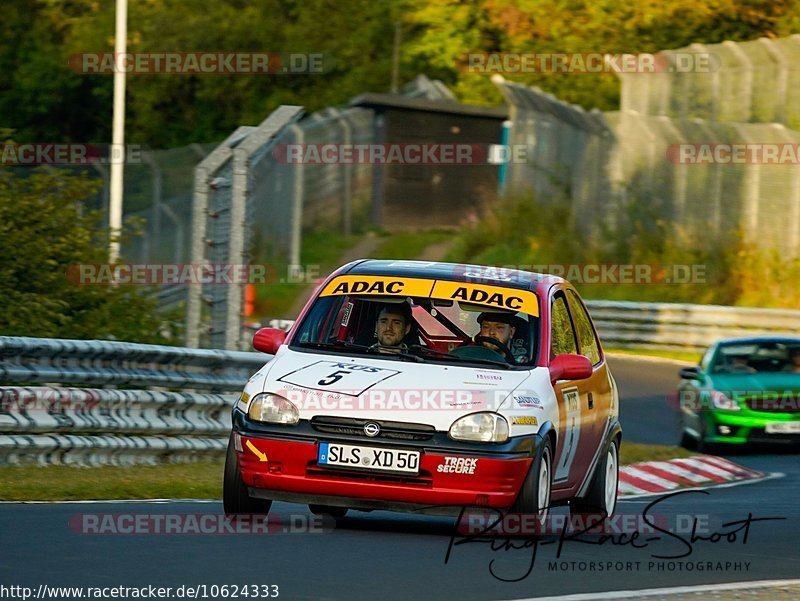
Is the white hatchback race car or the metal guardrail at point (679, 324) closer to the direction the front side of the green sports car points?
the white hatchback race car

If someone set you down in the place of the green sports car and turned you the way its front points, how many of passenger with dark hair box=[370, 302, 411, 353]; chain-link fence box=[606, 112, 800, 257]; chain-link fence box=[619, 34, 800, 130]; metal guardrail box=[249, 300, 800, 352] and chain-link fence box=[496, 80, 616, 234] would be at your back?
4

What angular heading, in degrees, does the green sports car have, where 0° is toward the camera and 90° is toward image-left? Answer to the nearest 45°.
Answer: approximately 0°

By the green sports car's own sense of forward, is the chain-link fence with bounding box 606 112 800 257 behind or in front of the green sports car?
behind

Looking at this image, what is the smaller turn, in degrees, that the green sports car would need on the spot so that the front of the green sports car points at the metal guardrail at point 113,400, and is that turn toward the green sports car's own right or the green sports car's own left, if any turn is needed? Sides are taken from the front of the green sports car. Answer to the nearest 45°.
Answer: approximately 45° to the green sports car's own right

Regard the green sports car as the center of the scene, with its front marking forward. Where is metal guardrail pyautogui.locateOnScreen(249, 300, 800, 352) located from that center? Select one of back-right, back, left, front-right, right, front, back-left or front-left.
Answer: back

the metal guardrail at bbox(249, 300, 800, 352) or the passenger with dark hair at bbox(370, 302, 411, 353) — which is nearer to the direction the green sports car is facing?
the passenger with dark hair

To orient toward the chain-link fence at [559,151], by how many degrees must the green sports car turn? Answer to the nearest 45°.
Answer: approximately 180°

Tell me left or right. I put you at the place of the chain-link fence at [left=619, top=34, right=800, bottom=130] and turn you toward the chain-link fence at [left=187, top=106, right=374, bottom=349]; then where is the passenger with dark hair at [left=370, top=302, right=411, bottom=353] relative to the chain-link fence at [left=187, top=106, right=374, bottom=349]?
left

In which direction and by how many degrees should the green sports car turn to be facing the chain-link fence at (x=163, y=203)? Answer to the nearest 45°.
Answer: approximately 135° to its right

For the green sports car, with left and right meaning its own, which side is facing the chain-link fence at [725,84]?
back

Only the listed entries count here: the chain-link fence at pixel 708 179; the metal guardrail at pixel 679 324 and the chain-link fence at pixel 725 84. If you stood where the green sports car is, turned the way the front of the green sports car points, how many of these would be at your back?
3
